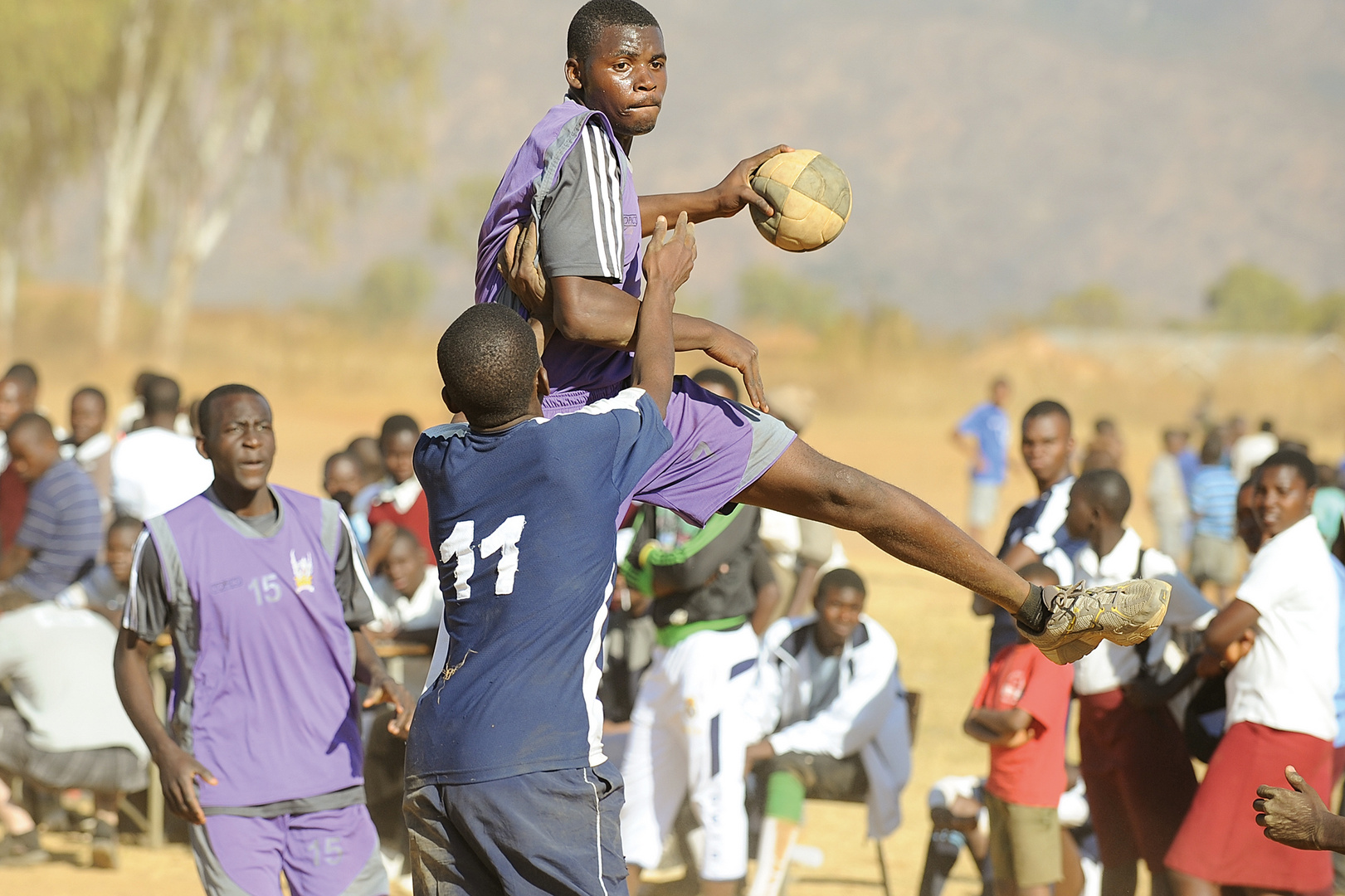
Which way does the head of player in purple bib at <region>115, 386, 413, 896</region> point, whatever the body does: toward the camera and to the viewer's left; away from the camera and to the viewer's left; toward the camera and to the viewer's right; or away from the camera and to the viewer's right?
toward the camera and to the viewer's right

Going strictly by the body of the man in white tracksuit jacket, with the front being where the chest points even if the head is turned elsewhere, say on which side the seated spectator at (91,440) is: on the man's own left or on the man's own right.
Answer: on the man's own right

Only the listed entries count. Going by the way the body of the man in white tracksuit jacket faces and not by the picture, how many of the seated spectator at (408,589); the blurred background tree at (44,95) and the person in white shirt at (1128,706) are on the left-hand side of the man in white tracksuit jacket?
1

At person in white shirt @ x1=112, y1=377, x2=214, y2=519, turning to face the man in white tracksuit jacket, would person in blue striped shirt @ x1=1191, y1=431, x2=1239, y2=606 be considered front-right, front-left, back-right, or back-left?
front-left

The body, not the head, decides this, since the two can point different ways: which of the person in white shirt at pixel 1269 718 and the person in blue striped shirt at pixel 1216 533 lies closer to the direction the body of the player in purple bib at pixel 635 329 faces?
the person in white shirt

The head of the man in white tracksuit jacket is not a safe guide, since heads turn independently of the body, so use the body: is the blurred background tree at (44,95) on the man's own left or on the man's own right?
on the man's own right

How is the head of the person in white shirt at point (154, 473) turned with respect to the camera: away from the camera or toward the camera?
away from the camera

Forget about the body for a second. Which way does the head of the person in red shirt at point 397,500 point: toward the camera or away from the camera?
toward the camera

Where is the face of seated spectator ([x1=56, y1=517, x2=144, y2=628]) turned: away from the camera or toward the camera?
toward the camera

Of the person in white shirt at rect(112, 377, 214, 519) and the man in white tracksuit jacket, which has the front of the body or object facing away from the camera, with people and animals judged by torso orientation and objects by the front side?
the person in white shirt

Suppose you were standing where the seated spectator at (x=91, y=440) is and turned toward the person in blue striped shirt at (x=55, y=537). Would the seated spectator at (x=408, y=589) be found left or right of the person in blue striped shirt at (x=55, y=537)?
left

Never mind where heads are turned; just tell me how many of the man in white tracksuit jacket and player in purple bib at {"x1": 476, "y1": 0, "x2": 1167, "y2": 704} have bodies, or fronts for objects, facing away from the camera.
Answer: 0
